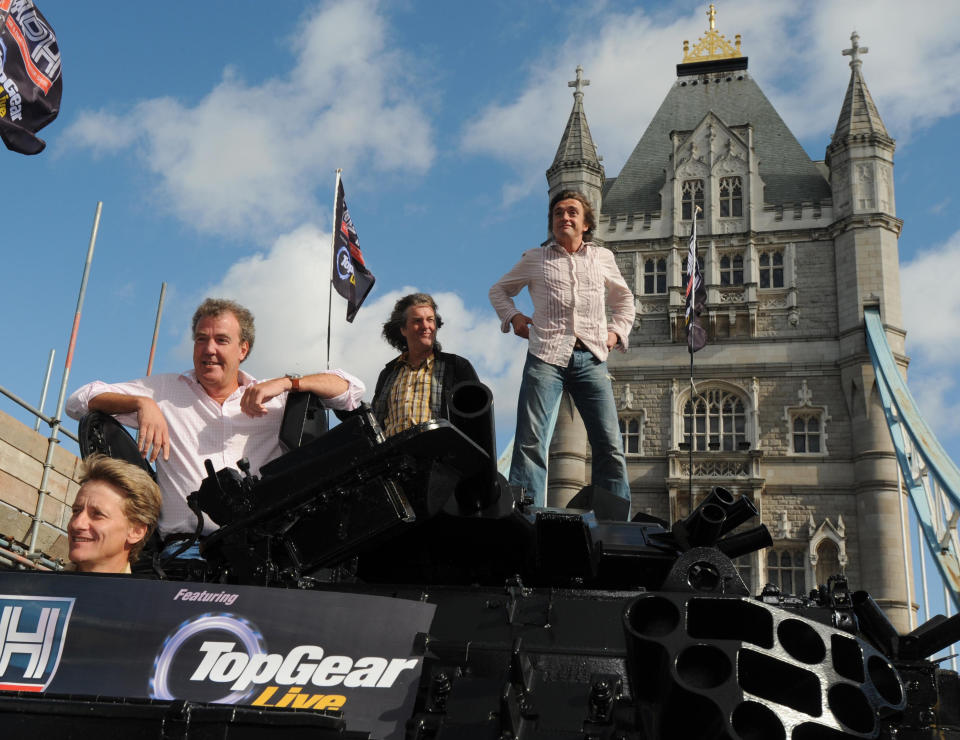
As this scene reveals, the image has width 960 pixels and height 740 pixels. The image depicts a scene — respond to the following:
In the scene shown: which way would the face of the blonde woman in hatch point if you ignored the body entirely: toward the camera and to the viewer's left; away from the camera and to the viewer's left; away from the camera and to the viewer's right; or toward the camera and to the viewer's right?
toward the camera and to the viewer's left

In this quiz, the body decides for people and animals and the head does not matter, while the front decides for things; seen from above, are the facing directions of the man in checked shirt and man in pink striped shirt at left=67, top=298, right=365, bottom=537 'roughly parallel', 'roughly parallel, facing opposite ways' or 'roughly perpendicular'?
roughly parallel

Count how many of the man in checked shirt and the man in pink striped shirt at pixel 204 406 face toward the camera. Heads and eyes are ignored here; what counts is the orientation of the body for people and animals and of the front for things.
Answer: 2

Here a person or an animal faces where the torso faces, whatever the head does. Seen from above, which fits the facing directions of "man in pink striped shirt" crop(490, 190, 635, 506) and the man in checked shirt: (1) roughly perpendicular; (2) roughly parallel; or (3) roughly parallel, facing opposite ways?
roughly parallel

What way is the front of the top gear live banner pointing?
toward the camera

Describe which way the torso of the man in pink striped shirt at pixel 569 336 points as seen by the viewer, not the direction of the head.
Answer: toward the camera
